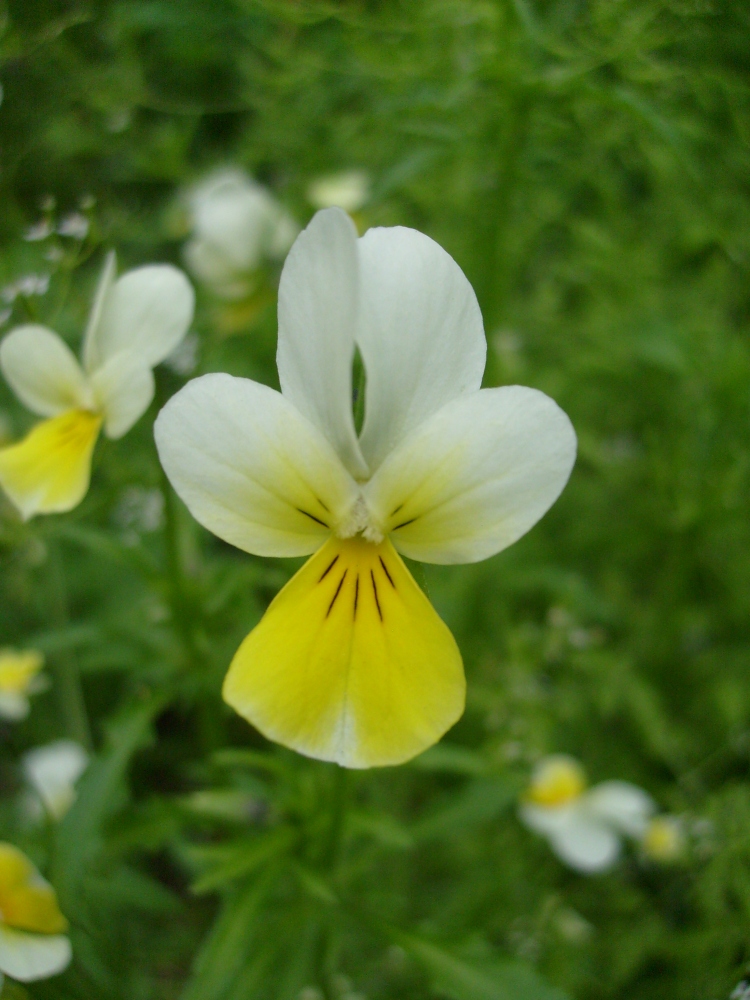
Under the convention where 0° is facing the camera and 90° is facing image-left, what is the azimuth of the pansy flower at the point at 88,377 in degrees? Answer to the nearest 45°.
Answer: approximately 45°

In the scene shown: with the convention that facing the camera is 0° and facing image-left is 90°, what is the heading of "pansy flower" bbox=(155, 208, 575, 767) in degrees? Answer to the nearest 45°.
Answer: approximately 0°

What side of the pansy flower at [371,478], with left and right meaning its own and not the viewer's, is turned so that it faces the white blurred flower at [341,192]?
back
